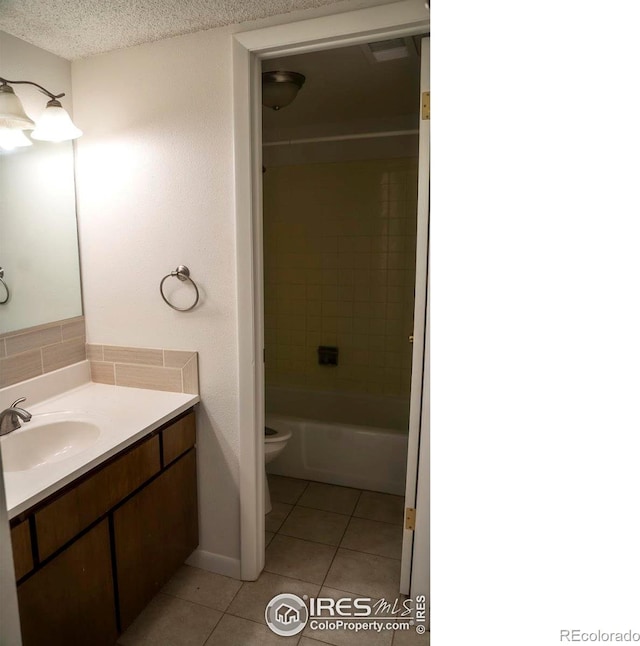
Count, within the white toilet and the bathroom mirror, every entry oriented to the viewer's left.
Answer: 0

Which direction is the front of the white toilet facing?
to the viewer's right

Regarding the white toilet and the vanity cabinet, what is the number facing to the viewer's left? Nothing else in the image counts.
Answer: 0

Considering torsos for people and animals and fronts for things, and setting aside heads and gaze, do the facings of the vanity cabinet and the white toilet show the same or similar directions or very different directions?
same or similar directions

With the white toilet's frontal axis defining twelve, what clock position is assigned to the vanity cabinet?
The vanity cabinet is roughly at 4 o'clock from the white toilet.

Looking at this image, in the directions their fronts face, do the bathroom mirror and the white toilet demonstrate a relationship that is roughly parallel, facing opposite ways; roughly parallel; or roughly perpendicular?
roughly parallel

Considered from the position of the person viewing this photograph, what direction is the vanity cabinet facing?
facing the viewer and to the right of the viewer

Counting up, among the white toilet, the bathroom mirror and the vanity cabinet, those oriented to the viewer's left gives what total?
0

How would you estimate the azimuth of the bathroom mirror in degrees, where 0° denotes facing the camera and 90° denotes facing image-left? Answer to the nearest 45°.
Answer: approximately 315°
